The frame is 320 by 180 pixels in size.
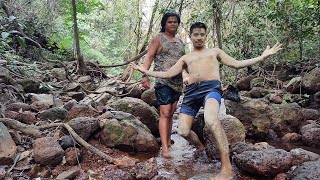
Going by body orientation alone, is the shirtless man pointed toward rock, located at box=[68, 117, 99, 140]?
no

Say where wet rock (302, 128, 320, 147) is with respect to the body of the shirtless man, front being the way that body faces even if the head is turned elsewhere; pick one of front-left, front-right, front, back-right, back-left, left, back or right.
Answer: back-left

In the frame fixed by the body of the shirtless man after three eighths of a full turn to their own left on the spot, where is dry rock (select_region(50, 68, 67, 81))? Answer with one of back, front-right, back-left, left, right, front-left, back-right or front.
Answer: left

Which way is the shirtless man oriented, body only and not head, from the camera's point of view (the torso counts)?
toward the camera

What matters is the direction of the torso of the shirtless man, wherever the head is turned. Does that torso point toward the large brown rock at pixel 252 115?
no

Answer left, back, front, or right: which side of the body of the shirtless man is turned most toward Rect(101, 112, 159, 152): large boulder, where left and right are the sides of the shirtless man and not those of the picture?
right

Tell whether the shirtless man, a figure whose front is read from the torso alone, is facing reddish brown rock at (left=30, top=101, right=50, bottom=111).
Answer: no

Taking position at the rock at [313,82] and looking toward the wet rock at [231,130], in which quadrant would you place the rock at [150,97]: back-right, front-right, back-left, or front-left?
front-right

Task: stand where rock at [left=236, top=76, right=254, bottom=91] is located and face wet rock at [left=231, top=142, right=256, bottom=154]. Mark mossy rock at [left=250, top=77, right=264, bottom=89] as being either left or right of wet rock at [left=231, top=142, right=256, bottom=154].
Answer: left

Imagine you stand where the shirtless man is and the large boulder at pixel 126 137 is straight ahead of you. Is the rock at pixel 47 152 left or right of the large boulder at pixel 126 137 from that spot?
left

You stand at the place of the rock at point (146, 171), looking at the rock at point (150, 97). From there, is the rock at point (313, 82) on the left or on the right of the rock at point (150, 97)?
right

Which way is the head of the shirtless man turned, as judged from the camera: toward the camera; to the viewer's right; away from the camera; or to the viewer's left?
toward the camera

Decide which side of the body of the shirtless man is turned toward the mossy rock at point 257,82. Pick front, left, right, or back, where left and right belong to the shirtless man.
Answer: back

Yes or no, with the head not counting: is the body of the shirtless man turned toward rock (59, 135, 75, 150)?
no

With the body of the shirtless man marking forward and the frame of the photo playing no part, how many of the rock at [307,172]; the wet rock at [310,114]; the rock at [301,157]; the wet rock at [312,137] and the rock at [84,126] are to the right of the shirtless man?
1

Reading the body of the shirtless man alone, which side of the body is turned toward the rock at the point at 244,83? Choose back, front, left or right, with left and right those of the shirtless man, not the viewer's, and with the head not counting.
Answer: back

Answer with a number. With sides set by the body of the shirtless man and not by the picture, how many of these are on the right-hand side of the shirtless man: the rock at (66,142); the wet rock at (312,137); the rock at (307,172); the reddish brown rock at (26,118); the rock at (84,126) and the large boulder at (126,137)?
4

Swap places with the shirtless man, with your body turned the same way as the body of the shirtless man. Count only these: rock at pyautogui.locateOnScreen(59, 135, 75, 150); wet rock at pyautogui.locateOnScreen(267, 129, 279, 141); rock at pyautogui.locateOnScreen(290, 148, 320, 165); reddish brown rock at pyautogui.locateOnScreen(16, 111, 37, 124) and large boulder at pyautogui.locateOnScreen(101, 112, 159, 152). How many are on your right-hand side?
3
